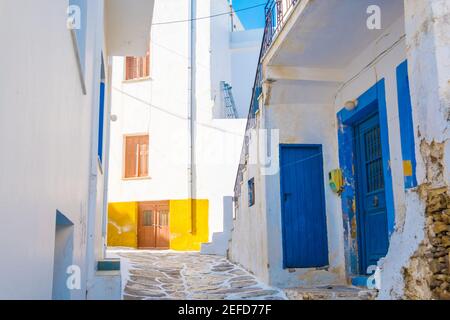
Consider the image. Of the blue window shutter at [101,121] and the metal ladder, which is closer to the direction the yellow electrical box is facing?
the blue window shutter

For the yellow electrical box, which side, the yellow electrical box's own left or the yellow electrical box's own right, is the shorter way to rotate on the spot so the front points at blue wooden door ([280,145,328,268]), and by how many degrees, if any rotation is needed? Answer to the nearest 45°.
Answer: approximately 45° to the yellow electrical box's own right

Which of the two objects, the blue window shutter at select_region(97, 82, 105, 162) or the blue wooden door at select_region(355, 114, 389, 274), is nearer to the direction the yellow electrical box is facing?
the blue window shutter

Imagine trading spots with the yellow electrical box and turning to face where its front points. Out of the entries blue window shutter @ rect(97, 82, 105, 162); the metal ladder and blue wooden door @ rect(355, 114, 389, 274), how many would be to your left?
1

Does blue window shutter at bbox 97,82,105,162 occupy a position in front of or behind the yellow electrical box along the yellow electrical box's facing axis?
in front

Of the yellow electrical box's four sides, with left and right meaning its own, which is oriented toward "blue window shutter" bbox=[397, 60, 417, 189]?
left

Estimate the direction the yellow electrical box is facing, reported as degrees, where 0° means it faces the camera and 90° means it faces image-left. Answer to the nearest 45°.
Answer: approximately 45°

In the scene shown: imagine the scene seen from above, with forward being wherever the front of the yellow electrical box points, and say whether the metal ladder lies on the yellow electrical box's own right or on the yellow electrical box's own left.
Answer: on the yellow electrical box's own right

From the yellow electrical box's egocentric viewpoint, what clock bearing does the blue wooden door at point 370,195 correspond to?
The blue wooden door is roughly at 9 o'clock from the yellow electrical box.
